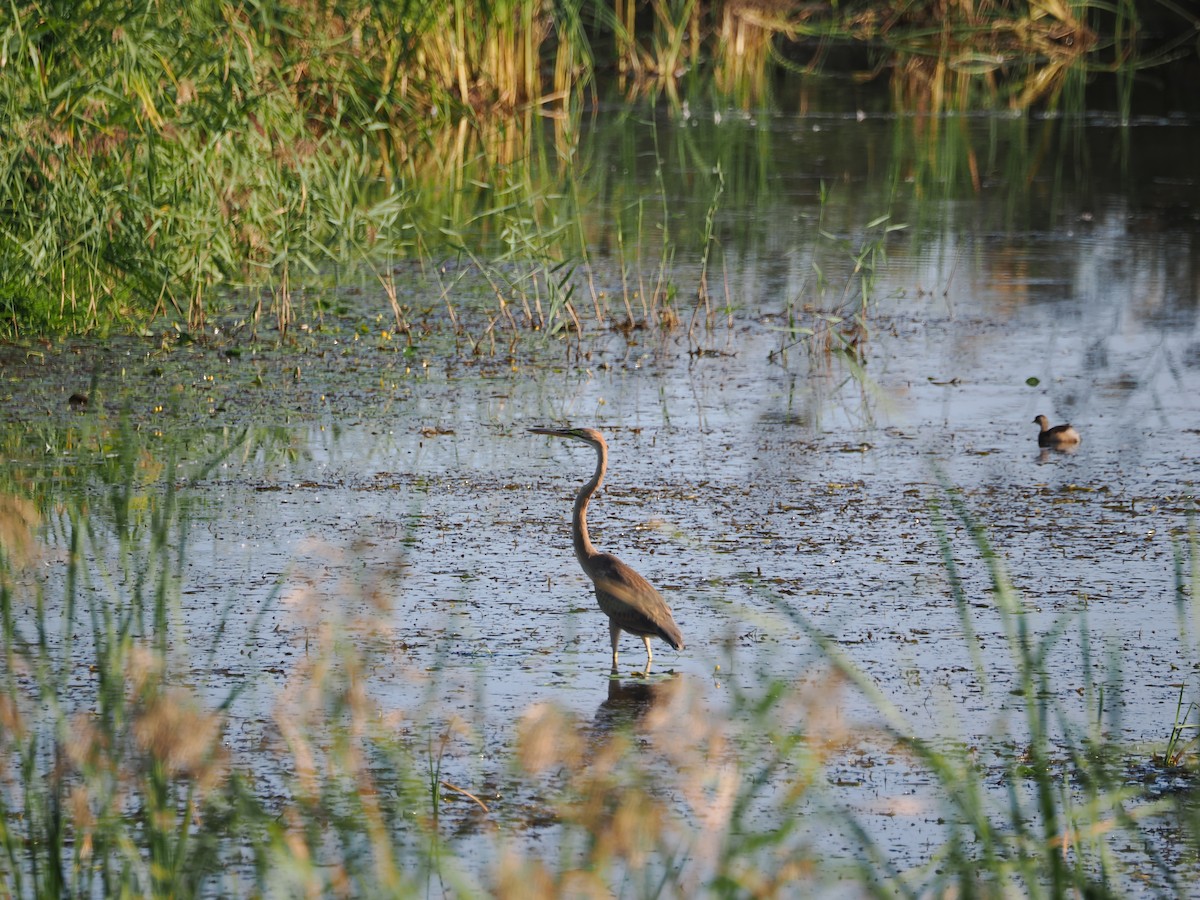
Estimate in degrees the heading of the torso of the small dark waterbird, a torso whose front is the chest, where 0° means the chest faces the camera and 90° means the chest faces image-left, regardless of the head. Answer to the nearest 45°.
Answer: approximately 90°
